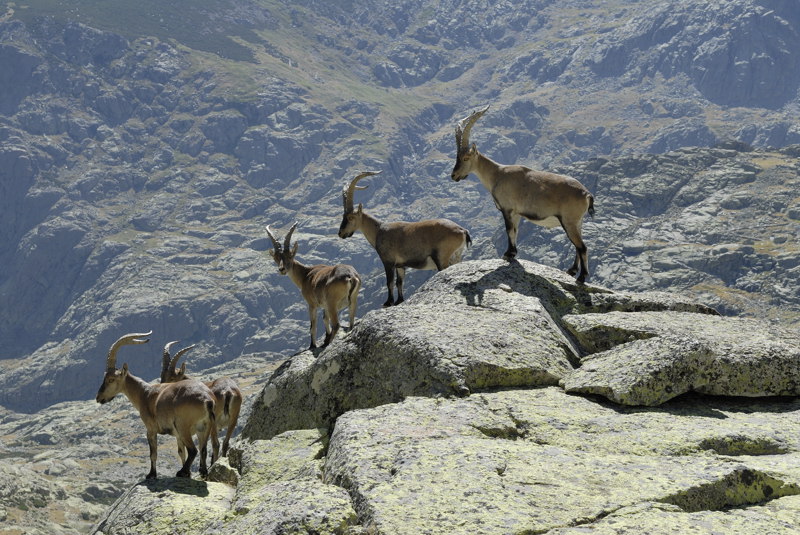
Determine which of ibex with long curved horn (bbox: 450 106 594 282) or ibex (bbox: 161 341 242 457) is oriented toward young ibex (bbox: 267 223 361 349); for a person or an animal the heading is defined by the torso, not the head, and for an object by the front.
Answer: the ibex with long curved horn

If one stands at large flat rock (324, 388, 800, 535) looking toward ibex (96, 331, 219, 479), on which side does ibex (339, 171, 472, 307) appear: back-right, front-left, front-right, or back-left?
front-right

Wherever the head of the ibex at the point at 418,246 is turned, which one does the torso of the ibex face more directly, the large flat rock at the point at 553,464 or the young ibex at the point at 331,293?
the young ibex

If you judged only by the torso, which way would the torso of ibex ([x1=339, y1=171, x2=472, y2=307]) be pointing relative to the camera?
to the viewer's left

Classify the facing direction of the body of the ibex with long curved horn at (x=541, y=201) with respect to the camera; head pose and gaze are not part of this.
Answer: to the viewer's left

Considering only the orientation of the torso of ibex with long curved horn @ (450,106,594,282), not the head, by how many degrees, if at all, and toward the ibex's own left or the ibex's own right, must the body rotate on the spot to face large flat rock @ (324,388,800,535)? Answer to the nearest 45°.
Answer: approximately 90° to the ibex's own left

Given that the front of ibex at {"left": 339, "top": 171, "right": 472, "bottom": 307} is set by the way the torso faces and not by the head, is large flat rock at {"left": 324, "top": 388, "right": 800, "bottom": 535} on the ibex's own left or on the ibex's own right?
on the ibex's own left

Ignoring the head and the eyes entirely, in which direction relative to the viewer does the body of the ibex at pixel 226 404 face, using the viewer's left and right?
facing away from the viewer and to the left of the viewer

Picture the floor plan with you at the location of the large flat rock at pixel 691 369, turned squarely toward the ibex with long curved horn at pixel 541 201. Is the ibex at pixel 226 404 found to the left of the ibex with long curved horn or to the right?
left

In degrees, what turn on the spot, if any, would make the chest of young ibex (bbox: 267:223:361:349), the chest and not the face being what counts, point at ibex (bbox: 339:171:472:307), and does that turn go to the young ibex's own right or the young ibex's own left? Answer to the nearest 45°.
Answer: approximately 135° to the young ibex's own right

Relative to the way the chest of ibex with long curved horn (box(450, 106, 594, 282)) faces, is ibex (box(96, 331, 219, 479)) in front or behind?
in front
